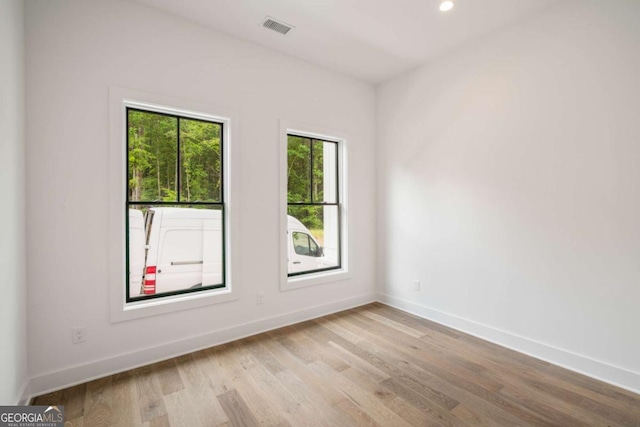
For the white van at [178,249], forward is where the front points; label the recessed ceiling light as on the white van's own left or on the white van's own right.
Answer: on the white van's own right

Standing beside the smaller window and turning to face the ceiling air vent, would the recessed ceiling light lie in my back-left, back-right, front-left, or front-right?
front-left

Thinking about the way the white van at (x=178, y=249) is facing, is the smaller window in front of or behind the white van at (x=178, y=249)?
in front

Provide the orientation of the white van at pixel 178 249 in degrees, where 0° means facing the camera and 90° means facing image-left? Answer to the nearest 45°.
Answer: approximately 225°
